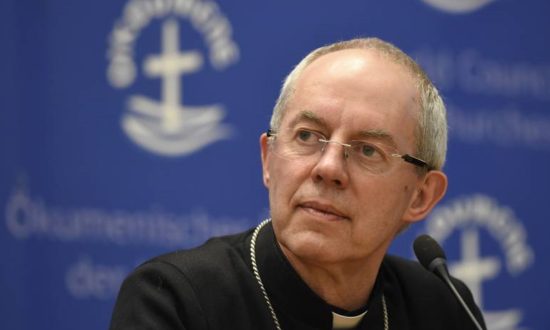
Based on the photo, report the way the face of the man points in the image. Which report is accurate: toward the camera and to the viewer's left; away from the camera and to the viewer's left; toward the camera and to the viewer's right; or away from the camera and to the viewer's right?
toward the camera and to the viewer's left

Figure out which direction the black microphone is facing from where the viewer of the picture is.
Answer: facing away from the viewer and to the left of the viewer

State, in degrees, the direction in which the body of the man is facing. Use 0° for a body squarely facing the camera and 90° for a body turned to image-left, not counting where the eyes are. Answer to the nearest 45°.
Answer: approximately 0°
